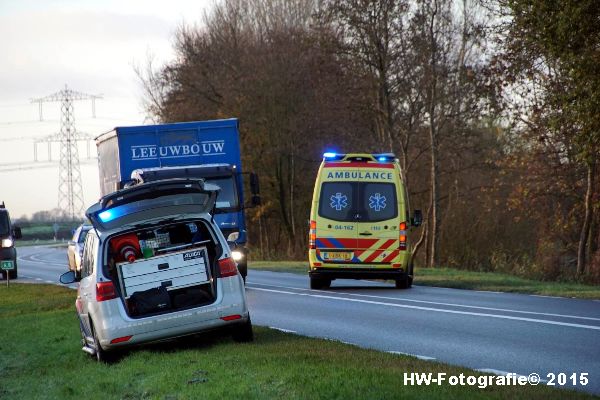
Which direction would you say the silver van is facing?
away from the camera

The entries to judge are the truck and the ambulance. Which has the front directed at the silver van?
the truck

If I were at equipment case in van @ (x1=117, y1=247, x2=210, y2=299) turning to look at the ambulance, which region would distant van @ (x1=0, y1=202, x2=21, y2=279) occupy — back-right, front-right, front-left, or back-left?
front-left

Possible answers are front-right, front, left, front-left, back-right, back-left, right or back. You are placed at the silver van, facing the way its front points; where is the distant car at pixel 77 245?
front

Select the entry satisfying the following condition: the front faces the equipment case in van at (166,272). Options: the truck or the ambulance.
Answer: the truck

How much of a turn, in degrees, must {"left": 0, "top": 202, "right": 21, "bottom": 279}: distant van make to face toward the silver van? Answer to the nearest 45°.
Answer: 0° — it already faces it

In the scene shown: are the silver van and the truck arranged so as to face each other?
yes

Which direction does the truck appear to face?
toward the camera

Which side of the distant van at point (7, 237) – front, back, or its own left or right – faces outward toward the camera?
front

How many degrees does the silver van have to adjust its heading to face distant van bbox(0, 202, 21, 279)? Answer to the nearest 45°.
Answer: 0° — it already faces it
